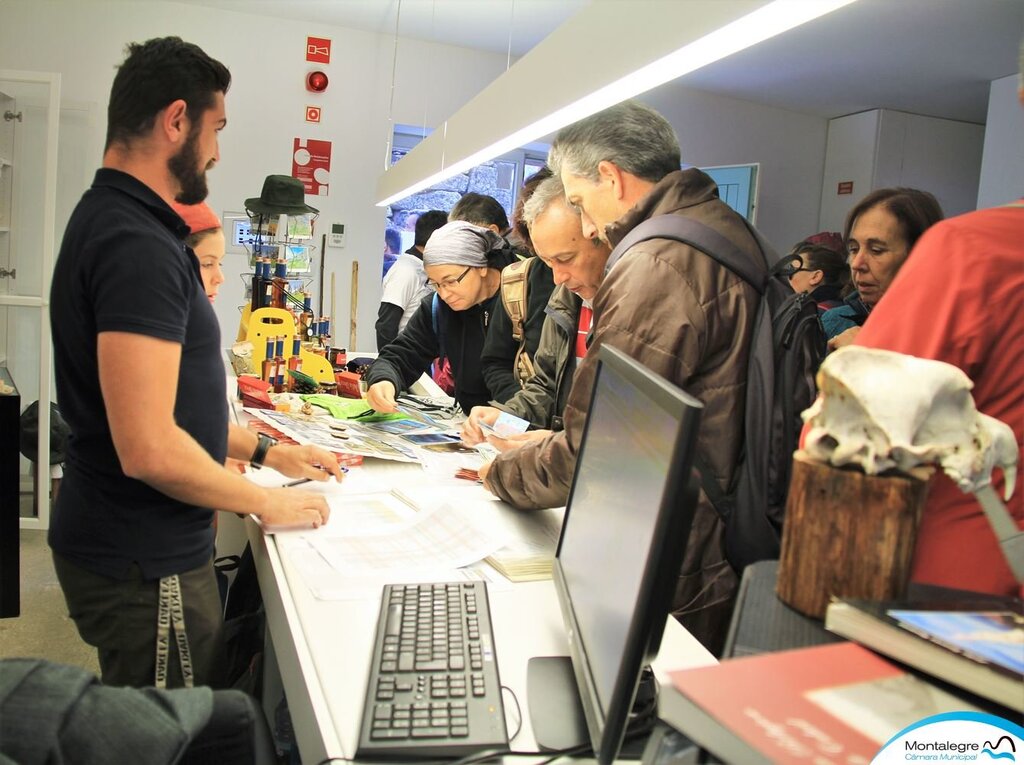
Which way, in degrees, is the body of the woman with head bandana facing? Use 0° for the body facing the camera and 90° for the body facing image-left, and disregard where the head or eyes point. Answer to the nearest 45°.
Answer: approximately 45°

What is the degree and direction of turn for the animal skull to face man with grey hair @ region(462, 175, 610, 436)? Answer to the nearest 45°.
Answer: approximately 135° to its left

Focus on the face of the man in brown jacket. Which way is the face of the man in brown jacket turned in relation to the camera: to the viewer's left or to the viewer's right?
to the viewer's left

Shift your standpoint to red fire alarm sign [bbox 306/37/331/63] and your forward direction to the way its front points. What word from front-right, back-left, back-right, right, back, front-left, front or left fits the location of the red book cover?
front

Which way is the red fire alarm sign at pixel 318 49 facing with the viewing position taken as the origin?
facing the viewer

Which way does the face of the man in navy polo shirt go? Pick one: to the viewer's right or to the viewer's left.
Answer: to the viewer's right

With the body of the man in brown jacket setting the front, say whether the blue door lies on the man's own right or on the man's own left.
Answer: on the man's own right

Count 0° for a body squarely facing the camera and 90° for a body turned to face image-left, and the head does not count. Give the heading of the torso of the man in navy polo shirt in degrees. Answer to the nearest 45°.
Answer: approximately 270°

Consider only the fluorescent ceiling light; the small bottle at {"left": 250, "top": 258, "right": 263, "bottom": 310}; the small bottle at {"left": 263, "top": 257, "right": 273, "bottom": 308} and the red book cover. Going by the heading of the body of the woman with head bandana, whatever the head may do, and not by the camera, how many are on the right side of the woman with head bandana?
2
